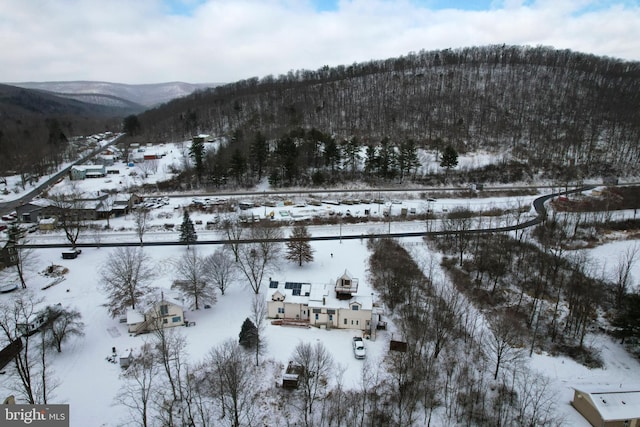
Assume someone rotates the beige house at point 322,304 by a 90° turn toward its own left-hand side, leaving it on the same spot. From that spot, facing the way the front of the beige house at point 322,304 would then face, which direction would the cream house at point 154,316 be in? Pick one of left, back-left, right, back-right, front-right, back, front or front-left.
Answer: back

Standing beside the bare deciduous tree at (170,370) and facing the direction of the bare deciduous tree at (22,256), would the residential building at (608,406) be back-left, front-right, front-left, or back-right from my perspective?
back-right

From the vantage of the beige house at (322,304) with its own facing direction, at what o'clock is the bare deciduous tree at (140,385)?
The bare deciduous tree is roughly at 2 o'clock from the beige house.

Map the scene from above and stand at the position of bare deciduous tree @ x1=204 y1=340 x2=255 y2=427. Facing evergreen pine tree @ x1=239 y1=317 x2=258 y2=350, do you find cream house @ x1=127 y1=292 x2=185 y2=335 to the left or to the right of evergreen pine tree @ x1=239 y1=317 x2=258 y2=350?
left

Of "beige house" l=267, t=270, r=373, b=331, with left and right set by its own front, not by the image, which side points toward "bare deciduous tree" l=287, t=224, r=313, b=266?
back

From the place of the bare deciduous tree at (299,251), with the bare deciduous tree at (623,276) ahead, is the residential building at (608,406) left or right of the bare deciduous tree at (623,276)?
right

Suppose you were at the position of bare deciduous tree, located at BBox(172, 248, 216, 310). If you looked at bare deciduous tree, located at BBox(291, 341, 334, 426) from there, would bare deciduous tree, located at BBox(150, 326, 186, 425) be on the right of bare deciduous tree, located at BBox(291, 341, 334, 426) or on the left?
right

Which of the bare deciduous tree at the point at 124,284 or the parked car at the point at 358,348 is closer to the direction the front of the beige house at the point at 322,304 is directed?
the parked car

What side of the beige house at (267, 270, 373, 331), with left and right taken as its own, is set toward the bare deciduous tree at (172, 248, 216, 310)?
right

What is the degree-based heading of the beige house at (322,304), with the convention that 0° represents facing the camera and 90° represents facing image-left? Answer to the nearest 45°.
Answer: approximately 0°

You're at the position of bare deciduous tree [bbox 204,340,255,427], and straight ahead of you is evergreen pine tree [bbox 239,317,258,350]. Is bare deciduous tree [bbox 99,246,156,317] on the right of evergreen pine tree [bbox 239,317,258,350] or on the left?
left

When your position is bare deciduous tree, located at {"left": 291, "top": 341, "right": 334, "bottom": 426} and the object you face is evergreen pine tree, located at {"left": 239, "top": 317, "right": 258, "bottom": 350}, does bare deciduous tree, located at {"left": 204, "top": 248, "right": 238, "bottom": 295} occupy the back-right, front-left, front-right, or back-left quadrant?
front-right

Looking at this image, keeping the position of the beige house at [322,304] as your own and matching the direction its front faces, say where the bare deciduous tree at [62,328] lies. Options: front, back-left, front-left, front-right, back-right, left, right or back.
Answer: right
